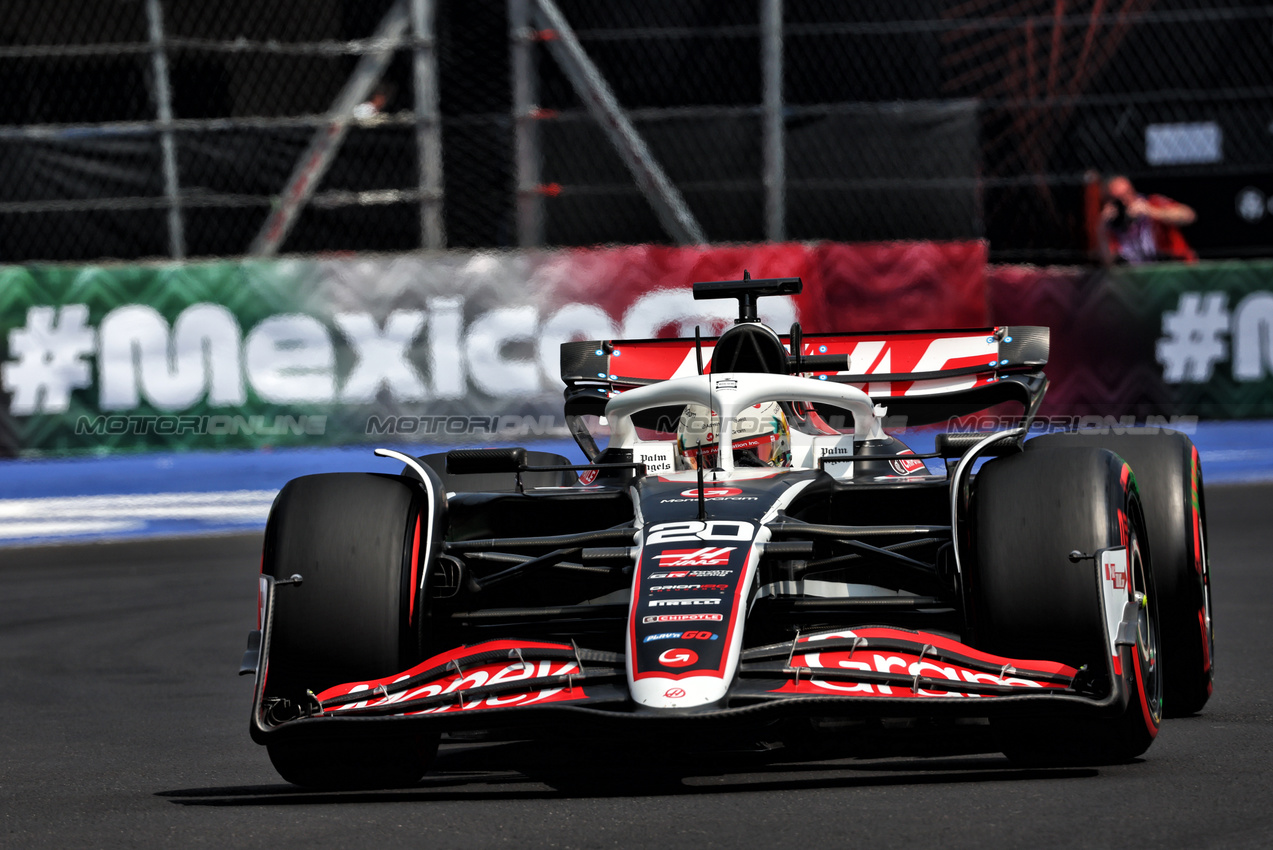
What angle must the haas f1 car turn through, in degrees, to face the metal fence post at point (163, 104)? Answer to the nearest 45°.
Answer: approximately 135° to its right

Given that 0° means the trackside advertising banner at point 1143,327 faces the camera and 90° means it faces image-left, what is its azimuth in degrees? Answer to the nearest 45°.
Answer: approximately 0°

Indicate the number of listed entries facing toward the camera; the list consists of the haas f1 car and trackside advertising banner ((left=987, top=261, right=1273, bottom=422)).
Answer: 2

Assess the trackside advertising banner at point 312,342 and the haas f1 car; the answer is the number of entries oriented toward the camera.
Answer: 2

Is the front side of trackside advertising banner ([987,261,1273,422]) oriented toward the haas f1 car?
yes

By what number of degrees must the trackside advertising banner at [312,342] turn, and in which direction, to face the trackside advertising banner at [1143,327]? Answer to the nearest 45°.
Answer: approximately 90° to its left
